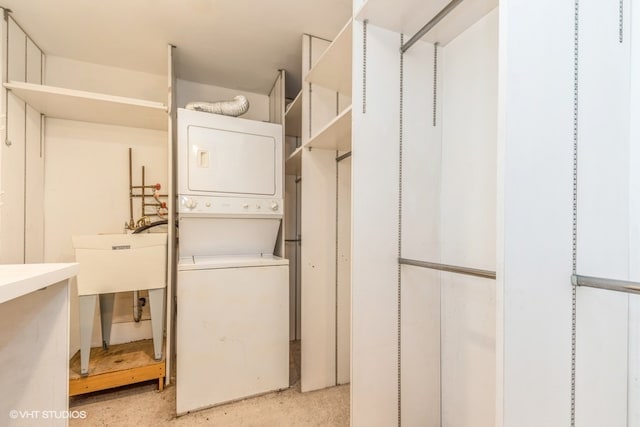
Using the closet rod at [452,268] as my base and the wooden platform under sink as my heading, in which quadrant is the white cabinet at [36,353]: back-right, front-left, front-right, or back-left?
front-left

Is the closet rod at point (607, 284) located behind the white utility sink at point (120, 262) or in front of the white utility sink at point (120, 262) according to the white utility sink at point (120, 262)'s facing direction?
in front

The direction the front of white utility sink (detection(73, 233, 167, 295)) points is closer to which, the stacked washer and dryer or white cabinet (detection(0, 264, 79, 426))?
the white cabinet

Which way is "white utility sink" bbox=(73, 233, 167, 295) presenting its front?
toward the camera

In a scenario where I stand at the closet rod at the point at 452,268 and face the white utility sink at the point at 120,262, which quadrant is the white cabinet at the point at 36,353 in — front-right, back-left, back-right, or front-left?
front-left

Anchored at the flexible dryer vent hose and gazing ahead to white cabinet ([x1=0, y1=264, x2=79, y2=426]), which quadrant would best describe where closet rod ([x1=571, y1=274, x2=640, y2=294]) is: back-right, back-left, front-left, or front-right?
front-left

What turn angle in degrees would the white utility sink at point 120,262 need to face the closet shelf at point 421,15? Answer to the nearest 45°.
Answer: approximately 45° to its left

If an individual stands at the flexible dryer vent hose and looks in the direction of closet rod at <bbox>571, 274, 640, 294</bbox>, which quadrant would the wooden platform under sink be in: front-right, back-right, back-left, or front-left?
back-right

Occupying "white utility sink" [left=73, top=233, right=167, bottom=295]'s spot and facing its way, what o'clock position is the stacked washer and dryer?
The stacked washer and dryer is roughly at 10 o'clock from the white utility sink.

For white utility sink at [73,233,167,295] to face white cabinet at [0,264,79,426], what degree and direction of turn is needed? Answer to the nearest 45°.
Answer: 0° — it already faces it
